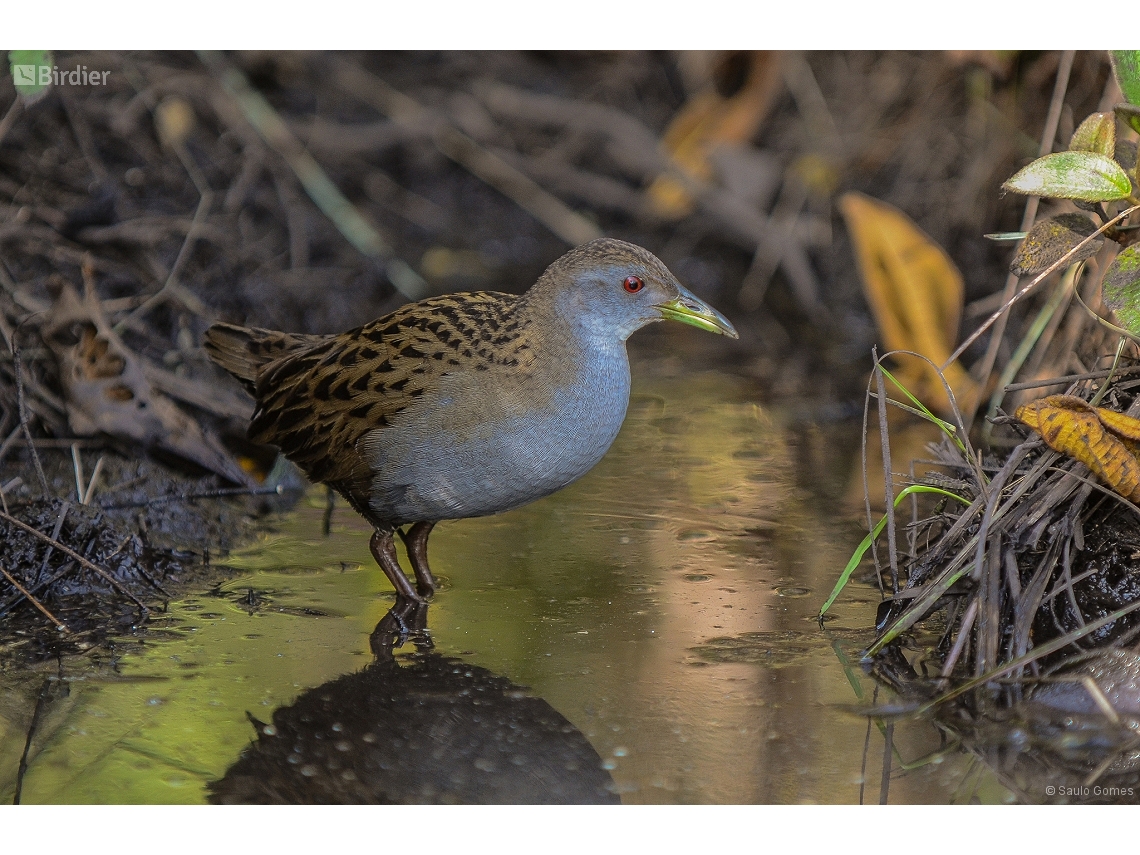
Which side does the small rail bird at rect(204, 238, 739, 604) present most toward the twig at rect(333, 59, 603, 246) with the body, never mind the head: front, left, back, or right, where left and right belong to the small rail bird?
left

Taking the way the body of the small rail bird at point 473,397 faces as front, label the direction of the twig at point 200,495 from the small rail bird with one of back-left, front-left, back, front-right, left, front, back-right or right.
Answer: back-left

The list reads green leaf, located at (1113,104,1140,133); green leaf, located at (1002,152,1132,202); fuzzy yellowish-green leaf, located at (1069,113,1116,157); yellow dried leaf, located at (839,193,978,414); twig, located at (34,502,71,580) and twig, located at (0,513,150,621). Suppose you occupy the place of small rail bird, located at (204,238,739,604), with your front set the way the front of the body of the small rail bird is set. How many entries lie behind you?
2

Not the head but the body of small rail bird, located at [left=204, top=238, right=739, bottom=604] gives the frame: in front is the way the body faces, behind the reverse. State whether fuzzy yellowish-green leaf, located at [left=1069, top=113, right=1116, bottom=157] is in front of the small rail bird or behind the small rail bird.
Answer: in front

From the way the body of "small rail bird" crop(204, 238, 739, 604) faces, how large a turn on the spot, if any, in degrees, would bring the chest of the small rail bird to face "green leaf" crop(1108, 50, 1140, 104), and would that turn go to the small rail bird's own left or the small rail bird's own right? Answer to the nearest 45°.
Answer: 0° — it already faces it

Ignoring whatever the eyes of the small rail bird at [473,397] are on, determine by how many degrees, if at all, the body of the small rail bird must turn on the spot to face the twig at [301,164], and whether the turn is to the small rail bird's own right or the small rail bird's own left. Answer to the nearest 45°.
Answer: approximately 90° to the small rail bird's own left

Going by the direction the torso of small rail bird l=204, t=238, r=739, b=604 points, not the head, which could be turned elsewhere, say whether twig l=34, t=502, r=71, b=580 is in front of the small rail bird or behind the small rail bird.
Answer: behind

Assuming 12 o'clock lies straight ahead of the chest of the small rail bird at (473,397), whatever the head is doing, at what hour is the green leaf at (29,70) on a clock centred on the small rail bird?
The green leaf is roughly at 7 o'clock from the small rail bird.

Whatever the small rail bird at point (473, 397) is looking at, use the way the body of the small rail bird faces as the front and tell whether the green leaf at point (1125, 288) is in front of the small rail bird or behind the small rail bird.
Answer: in front

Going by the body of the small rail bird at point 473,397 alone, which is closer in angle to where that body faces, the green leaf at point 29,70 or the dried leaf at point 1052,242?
the dried leaf

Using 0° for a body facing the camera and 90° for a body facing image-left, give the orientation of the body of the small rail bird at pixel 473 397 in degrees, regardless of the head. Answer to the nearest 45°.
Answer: approximately 270°

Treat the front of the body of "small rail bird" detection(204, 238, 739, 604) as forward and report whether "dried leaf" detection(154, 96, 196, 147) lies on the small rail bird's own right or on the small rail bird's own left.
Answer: on the small rail bird's own left
